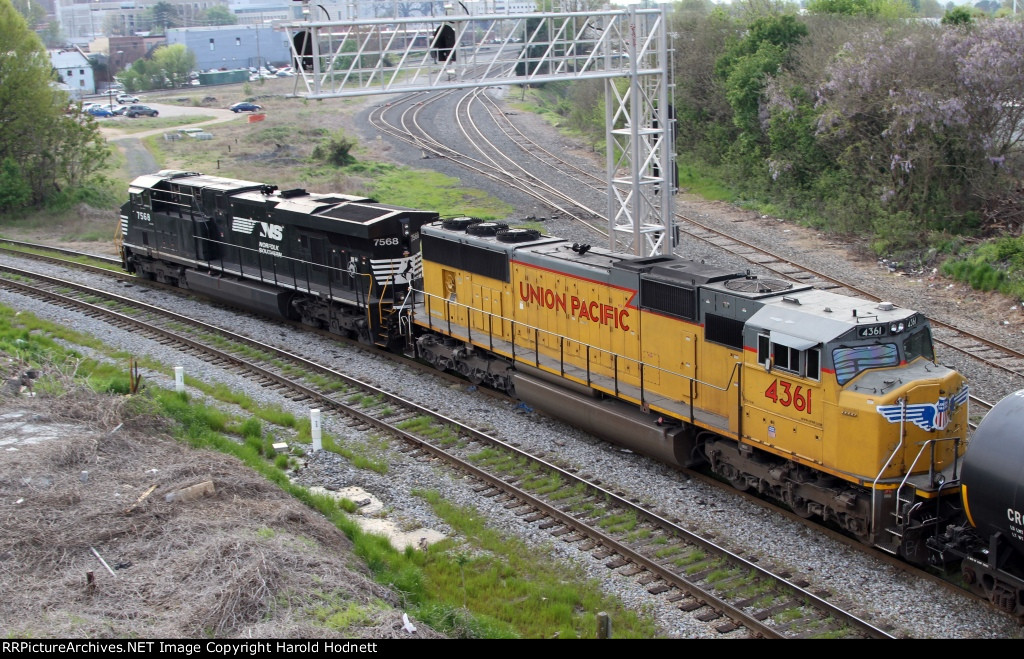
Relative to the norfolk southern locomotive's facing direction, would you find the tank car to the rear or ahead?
to the rear

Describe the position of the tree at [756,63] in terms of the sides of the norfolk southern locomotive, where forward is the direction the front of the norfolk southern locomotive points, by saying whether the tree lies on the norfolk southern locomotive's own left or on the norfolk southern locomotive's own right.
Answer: on the norfolk southern locomotive's own right

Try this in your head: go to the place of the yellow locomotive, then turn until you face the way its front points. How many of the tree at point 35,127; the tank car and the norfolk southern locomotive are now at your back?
2

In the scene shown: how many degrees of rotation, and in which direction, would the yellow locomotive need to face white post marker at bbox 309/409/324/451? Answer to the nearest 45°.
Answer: approximately 135° to its right

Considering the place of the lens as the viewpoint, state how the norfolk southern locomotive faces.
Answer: facing away from the viewer and to the left of the viewer

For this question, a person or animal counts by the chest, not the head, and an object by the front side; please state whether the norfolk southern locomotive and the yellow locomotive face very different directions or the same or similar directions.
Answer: very different directions

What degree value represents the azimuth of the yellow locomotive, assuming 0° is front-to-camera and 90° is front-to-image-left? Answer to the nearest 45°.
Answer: approximately 315°

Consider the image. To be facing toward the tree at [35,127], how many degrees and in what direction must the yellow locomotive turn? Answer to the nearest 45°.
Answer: approximately 180°

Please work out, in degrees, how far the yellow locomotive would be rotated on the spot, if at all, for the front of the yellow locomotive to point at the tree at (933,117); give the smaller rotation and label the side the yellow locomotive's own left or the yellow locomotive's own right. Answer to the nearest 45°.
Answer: approximately 135° to the yellow locomotive's own left

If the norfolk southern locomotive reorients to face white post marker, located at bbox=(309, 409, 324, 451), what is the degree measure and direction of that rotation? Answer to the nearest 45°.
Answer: approximately 135° to its left
